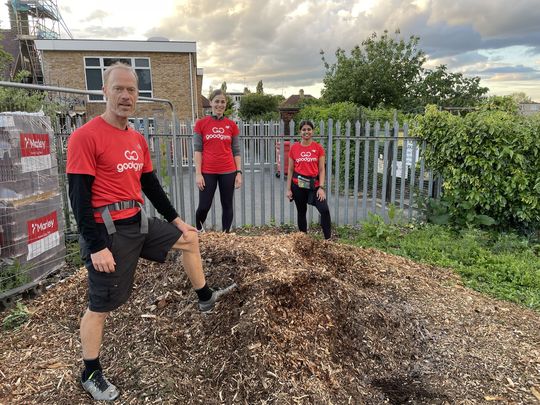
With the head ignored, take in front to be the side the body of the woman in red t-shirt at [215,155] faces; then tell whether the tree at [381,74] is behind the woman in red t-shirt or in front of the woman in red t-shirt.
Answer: behind

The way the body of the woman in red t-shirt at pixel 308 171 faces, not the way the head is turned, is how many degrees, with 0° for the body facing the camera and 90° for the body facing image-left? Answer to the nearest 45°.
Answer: approximately 0°

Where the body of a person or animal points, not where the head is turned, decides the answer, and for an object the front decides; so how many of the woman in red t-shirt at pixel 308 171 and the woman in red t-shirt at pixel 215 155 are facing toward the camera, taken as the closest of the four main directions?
2

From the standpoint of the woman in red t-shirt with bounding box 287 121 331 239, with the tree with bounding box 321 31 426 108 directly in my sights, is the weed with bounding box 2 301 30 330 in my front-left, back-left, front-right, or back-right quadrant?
back-left

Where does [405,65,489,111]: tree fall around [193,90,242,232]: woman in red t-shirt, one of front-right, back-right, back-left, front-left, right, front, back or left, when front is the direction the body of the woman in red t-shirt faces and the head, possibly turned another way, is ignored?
back-left

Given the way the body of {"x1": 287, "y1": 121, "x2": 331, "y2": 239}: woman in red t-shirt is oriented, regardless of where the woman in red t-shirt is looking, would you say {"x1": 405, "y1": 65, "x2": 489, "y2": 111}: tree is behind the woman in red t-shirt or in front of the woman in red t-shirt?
behind

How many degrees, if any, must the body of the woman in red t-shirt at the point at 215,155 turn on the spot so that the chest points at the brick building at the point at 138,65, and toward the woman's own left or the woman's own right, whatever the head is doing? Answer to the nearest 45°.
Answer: approximately 180°

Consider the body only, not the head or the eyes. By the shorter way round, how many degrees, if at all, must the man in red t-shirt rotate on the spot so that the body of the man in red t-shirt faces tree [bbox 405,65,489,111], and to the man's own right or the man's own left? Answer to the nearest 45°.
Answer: approximately 90° to the man's own left

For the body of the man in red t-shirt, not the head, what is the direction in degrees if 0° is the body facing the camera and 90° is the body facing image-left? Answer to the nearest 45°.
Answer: approximately 315°
